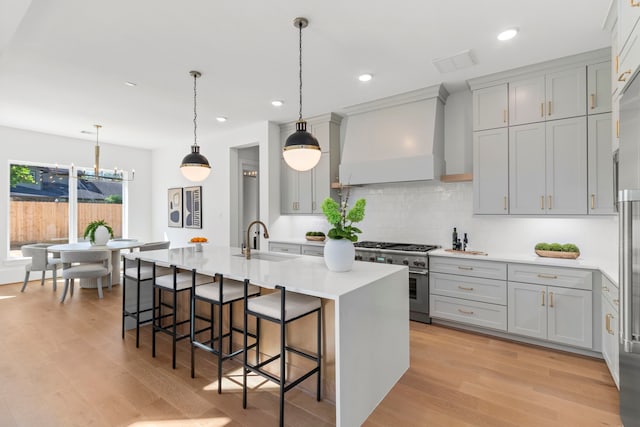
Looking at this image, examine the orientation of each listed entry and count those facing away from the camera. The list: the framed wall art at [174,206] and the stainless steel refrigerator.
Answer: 0

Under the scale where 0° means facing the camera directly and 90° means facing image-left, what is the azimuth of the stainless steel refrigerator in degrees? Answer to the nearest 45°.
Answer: approximately 90°

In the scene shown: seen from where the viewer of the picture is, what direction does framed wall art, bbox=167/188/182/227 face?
facing the viewer and to the left of the viewer

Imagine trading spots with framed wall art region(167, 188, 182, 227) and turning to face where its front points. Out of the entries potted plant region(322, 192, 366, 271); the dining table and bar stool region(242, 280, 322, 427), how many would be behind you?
0

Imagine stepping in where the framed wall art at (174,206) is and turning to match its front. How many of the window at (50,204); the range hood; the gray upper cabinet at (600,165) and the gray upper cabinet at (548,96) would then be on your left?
3

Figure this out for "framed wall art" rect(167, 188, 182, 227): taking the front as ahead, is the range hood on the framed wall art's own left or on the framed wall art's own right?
on the framed wall art's own left

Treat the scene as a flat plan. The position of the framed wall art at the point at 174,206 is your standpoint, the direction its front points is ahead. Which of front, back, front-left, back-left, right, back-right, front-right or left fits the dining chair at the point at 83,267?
front

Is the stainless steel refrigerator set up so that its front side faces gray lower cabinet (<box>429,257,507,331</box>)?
no

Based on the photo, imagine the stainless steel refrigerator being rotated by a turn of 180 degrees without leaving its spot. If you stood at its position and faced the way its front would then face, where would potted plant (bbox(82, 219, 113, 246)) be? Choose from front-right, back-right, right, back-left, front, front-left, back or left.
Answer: back

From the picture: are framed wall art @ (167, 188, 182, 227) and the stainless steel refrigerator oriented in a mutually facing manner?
no

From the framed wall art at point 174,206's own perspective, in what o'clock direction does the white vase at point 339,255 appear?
The white vase is roughly at 10 o'clock from the framed wall art.

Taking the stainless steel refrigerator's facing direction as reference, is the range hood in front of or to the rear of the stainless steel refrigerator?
in front

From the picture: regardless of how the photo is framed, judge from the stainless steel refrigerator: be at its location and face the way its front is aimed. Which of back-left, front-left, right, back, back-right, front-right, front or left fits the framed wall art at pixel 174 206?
front
